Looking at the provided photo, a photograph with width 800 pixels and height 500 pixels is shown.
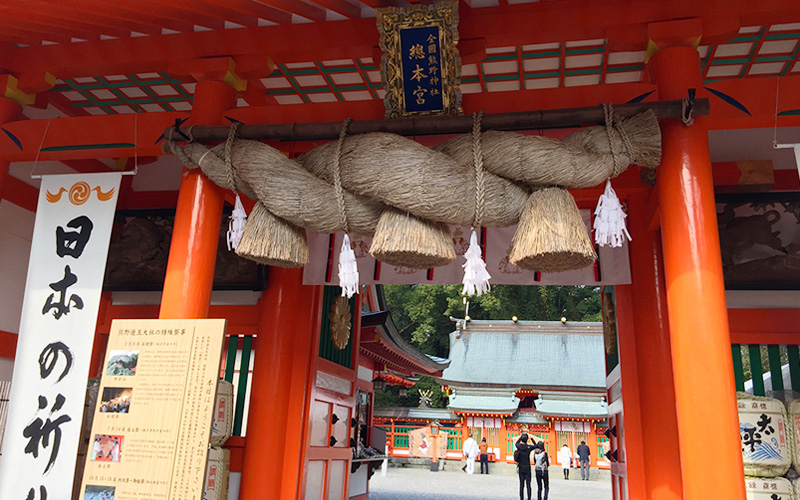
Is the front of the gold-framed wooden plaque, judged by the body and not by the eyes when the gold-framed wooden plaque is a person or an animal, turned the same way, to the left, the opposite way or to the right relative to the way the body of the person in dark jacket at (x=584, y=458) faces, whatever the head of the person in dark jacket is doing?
the opposite way

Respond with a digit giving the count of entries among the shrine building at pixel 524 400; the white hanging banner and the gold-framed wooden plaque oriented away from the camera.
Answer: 0

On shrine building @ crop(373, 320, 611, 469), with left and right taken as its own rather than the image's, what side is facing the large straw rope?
front

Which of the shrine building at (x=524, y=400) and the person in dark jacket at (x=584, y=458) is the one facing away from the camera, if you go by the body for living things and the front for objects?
the person in dark jacket

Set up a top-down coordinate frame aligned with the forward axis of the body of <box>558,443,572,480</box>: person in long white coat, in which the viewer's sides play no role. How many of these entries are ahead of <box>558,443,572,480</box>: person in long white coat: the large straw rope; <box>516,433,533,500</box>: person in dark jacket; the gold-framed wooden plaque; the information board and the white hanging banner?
0

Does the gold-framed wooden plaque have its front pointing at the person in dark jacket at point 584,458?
no

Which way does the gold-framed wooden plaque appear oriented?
toward the camera

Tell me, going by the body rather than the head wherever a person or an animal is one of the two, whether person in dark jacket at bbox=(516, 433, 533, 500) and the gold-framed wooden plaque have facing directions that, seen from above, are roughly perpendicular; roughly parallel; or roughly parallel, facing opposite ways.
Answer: roughly parallel, facing opposite ways

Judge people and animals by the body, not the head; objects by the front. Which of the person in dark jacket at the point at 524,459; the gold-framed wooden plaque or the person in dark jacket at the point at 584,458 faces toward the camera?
the gold-framed wooden plaque

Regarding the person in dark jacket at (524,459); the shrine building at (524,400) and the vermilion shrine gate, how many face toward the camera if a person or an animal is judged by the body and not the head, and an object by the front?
2

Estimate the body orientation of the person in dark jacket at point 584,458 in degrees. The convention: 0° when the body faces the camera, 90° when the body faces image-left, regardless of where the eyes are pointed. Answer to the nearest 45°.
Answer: approximately 180°

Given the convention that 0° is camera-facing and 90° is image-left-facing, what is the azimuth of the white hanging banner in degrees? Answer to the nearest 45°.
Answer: approximately 0°

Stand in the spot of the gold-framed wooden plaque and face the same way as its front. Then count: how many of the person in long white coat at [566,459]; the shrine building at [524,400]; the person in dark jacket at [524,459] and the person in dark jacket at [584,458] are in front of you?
0

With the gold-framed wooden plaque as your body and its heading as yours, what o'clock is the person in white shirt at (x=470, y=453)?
The person in white shirt is roughly at 6 o'clock from the gold-framed wooden plaque.

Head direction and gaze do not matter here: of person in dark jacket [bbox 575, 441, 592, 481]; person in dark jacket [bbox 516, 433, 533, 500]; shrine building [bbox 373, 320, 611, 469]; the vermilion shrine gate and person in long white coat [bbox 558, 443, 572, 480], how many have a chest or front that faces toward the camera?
2

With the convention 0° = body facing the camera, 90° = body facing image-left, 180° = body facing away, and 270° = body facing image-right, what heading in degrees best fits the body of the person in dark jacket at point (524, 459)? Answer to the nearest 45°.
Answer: approximately 180°

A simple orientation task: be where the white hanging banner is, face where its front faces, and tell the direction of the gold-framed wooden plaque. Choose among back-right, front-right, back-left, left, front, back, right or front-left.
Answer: front-left

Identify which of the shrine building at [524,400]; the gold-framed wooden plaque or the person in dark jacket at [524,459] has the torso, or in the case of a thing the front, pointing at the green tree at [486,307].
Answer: the person in dark jacket
